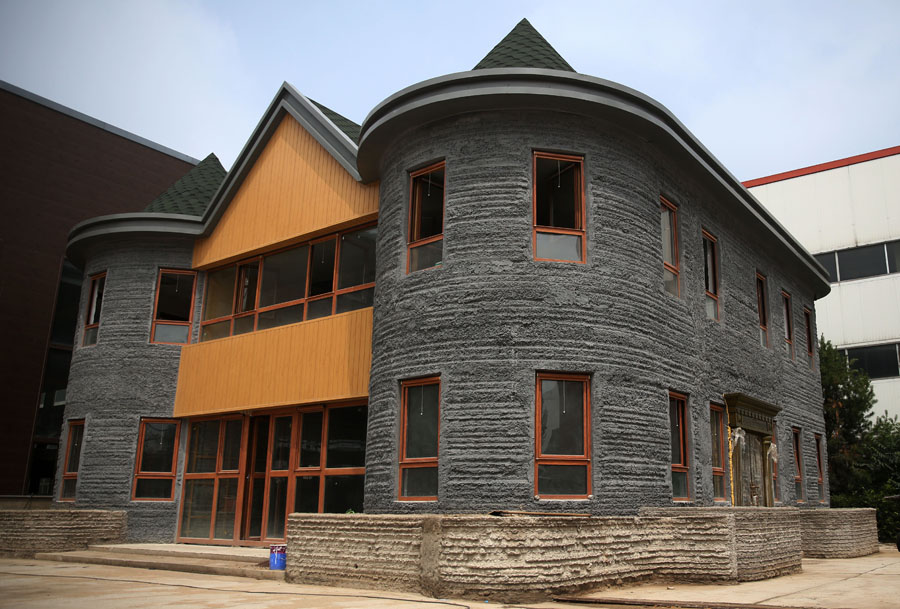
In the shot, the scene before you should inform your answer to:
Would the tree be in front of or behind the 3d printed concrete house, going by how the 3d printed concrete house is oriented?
behind

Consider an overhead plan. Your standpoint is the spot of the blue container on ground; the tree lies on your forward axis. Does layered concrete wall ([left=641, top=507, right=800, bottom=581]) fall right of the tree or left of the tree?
right

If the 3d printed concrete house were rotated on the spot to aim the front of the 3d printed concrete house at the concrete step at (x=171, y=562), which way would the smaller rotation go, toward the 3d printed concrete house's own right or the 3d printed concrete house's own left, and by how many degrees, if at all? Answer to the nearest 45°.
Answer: approximately 45° to the 3d printed concrete house's own right

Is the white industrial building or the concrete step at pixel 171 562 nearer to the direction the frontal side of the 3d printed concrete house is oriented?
the concrete step

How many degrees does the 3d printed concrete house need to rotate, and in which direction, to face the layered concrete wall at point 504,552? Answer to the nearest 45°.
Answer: approximately 45° to its left

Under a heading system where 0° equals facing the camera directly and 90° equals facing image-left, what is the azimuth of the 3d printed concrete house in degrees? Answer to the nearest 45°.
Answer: approximately 45°

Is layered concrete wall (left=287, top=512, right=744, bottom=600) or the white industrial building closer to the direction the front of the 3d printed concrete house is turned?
the layered concrete wall

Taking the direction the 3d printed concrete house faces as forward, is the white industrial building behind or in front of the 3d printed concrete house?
behind

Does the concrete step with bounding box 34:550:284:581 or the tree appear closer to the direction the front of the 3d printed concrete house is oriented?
the concrete step
